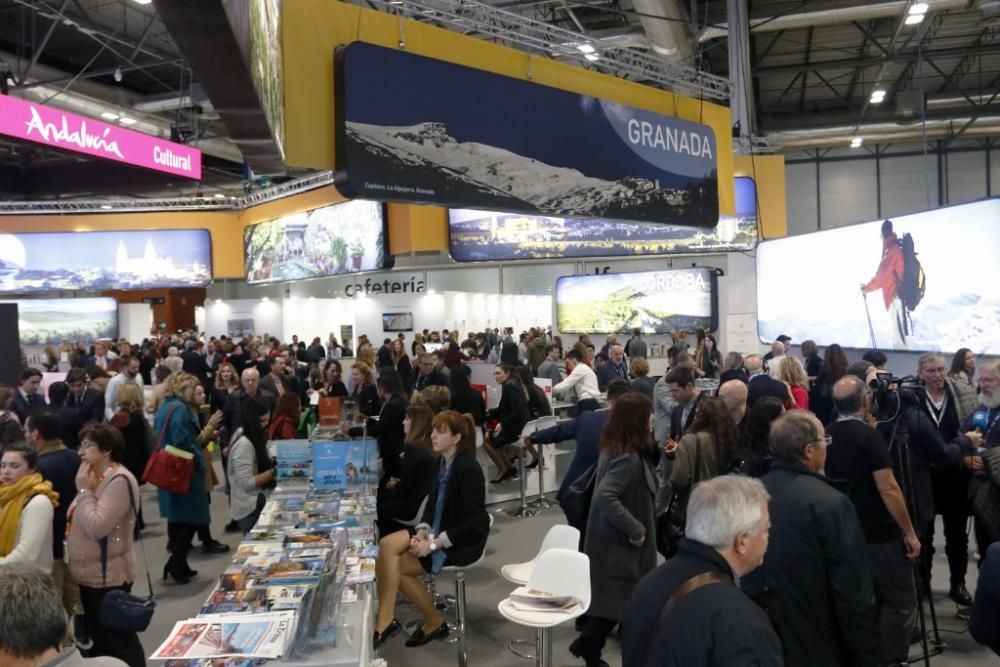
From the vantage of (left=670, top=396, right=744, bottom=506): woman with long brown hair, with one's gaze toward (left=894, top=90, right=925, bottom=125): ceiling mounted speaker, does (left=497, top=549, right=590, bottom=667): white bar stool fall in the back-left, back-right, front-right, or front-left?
back-left

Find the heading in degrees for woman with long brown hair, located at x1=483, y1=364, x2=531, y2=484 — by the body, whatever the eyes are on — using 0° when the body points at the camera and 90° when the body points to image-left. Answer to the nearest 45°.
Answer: approximately 90°

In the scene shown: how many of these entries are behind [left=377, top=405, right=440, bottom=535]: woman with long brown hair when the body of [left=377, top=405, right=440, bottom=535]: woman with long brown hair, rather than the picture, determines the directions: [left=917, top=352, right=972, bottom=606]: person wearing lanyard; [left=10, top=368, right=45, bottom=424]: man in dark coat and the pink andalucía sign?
1

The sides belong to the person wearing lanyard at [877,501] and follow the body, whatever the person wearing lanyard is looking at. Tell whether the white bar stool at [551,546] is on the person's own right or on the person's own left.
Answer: on the person's own left

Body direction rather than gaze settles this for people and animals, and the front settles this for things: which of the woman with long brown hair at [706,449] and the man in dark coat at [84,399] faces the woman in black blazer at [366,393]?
the woman with long brown hair

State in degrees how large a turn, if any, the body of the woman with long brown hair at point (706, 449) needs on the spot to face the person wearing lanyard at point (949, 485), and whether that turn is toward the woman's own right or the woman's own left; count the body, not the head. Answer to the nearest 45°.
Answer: approximately 90° to the woman's own right

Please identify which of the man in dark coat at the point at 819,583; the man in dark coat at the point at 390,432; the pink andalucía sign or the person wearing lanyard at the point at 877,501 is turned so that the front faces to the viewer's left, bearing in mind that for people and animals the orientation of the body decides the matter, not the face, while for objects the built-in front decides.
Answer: the man in dark coat at the point at 390,432

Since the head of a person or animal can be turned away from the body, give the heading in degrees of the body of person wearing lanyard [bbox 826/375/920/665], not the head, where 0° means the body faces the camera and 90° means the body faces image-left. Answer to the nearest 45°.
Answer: approximately 225°

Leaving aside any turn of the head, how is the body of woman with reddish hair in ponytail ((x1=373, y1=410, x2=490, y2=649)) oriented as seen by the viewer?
to the viewer's left

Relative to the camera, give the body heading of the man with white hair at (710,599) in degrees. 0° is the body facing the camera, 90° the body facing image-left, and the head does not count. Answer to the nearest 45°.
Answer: approximately 225°

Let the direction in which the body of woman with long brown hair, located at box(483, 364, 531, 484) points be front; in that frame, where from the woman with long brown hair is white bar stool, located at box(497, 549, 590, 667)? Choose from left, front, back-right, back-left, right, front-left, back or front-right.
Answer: left

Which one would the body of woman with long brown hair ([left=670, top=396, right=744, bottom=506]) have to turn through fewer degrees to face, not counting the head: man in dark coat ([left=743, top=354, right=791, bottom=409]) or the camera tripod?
the man in dark coat
